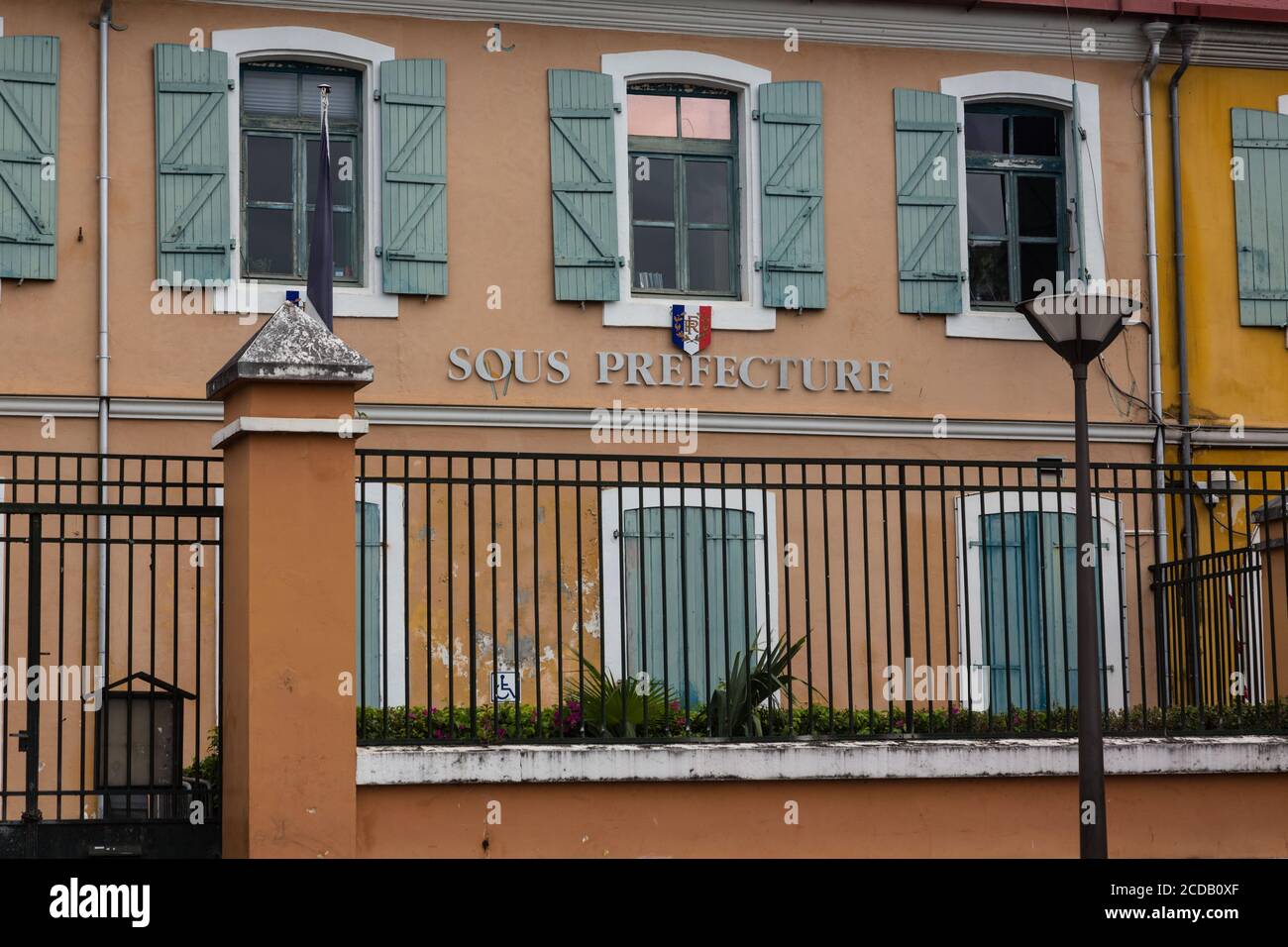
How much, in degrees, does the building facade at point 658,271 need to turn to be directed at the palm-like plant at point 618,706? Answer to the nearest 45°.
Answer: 0° — it already faces it

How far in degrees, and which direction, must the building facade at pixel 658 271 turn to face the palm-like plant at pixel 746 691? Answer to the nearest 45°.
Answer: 0° — it already faces it

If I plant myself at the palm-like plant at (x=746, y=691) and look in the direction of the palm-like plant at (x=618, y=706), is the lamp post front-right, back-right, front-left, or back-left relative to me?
back-left

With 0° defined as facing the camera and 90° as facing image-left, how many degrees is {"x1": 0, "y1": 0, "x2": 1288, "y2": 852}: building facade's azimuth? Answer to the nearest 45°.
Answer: approximately 0°

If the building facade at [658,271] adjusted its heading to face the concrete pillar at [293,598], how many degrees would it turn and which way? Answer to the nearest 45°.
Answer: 0° — it already faces it
